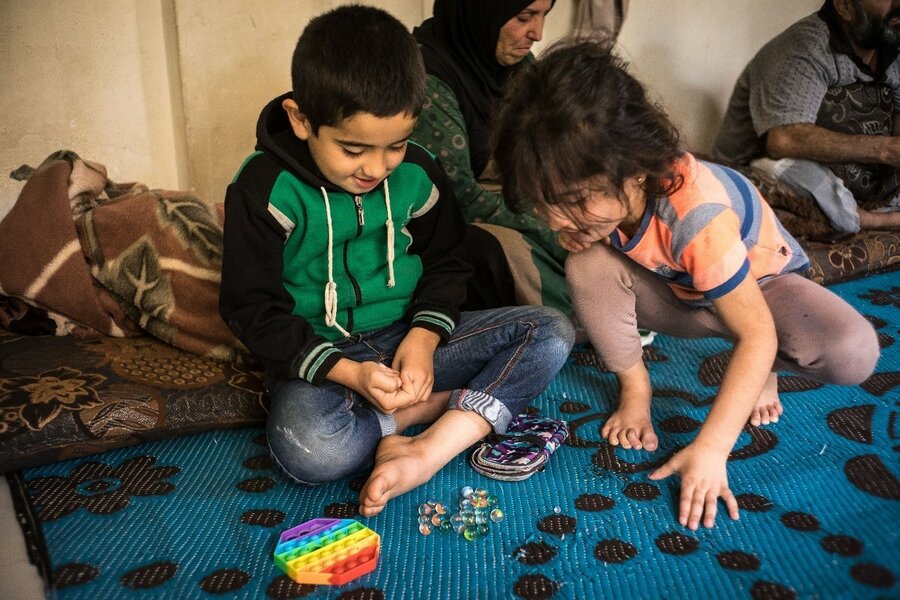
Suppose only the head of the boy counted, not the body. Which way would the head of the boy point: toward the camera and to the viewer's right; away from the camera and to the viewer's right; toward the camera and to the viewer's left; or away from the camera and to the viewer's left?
toward the camera and to the viewer's right

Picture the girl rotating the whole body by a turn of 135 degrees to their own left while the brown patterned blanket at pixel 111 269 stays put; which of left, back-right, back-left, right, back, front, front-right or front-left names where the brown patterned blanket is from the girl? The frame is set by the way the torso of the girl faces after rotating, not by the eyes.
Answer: back

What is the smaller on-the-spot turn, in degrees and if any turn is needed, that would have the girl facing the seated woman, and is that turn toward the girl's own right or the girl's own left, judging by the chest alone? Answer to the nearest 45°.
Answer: approximately 90° to the girl's own right

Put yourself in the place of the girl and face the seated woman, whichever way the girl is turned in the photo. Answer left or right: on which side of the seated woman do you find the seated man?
right

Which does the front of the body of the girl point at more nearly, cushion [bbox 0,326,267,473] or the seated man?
the cushion

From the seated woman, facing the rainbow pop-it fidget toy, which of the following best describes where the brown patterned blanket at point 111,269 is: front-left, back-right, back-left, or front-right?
front-right

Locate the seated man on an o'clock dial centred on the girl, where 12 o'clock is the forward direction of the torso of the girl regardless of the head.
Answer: The seated man is roughly at 5 o'clock from the girl.

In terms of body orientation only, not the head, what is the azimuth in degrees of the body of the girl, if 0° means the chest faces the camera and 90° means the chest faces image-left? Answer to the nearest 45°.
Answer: approximately 45°

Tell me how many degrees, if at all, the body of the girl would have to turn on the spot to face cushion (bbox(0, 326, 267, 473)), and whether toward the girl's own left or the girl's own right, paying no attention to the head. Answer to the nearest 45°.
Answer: approximately 45° to the girl's own right

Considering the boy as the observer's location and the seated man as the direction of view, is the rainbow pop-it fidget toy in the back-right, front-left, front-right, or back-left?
back-right
